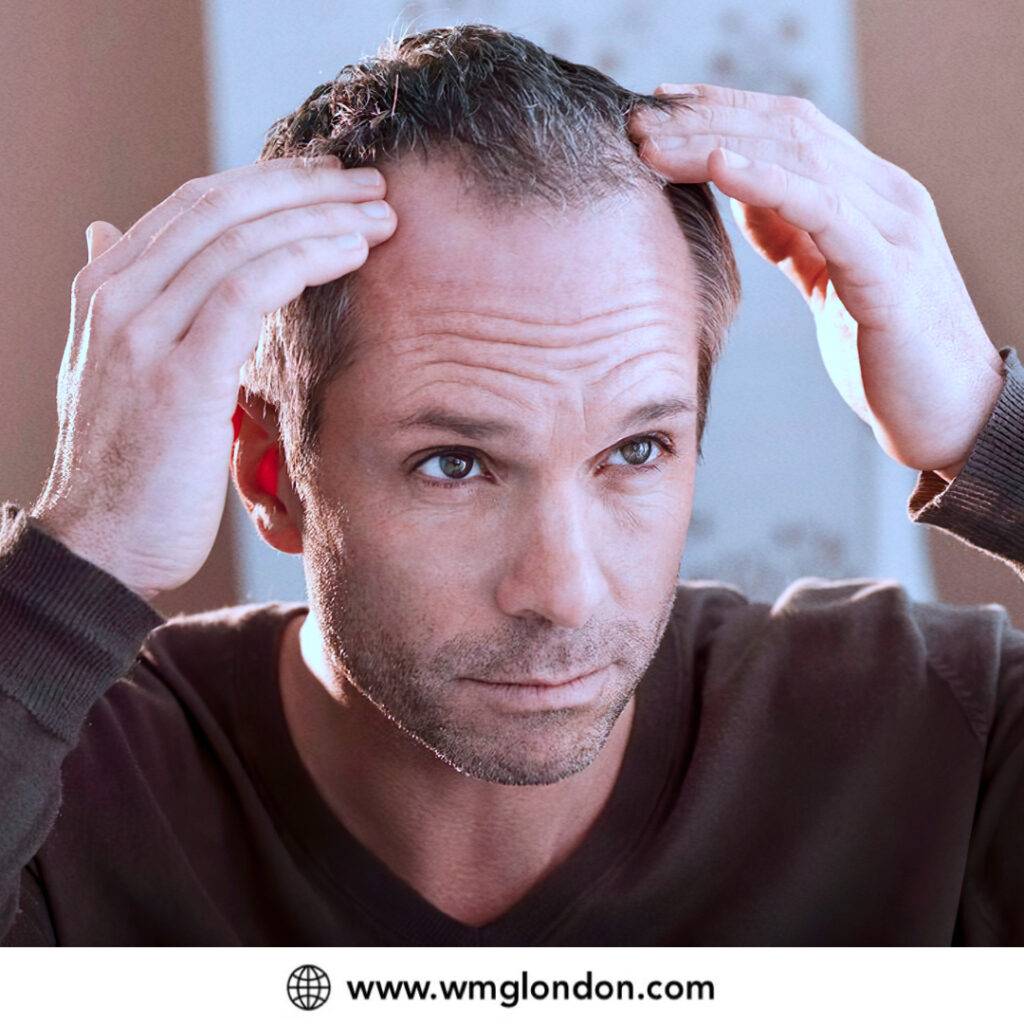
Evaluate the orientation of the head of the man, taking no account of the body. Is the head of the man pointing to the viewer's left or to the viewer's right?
to the viewer's right

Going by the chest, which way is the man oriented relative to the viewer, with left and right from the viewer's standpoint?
facing the viewer
